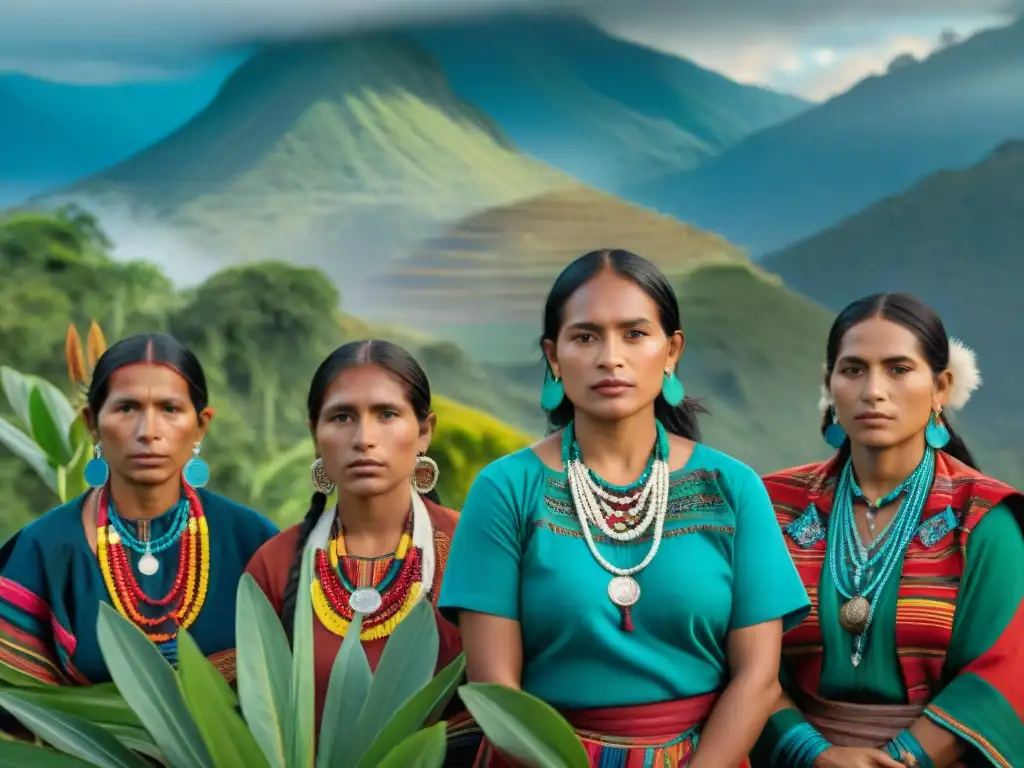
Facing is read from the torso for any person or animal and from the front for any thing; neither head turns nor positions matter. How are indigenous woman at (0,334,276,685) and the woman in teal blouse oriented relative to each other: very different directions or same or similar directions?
same or similar directions

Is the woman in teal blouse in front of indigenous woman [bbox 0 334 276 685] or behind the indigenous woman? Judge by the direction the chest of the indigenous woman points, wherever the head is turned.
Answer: in front

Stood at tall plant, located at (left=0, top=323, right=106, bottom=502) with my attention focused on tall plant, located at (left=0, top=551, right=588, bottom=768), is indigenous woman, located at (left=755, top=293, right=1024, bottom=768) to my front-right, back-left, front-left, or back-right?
front-left

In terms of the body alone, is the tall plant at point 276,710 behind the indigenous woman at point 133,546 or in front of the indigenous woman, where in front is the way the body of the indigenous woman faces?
in front

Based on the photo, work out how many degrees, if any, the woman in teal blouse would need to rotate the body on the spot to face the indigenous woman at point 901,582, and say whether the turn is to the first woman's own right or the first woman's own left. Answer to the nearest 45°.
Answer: approximately 135° to the first woman's own left

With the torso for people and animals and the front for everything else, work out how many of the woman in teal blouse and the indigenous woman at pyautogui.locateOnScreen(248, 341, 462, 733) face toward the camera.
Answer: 2

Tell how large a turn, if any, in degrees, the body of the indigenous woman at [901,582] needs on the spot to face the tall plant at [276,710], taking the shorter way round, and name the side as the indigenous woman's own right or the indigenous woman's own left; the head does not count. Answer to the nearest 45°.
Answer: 0° — they already face it

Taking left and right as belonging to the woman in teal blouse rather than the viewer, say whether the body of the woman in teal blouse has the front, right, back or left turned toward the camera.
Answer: front

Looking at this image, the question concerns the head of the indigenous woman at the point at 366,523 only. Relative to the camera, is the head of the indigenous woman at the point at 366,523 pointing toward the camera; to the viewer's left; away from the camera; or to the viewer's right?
toward the camera

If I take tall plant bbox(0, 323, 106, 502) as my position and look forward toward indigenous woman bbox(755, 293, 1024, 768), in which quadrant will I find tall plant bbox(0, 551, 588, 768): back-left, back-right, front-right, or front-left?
front-right

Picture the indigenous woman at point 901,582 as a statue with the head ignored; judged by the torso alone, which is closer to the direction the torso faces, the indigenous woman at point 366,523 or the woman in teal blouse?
the woman in teal blouse

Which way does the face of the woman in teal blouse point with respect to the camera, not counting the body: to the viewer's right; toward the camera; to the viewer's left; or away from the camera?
toward the camera

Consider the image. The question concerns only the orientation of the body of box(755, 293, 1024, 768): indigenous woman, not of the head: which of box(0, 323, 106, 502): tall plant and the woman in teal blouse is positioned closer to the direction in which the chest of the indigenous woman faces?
the woman in teal blouse

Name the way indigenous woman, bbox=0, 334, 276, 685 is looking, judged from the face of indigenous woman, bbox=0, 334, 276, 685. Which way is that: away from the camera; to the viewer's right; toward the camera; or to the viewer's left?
toward the camera

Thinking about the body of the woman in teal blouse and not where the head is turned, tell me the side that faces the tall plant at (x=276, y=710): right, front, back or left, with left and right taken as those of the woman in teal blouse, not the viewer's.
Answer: right
